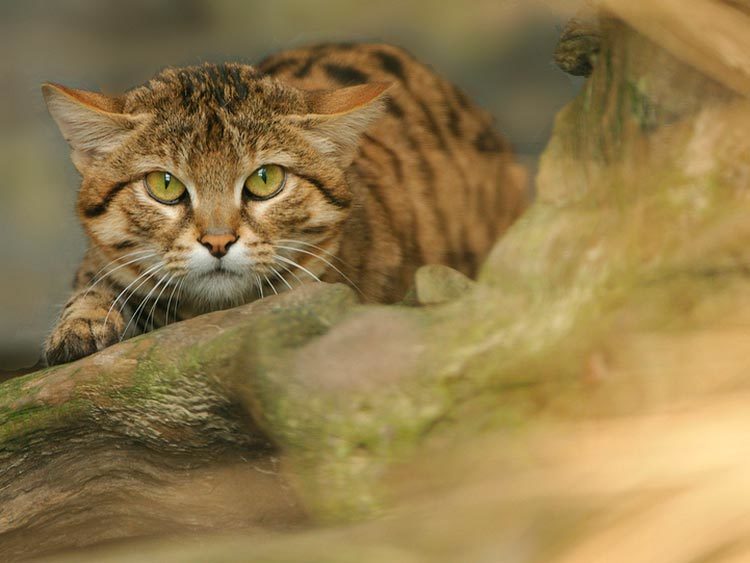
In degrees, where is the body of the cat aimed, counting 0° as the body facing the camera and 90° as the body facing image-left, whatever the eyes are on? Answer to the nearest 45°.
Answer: approximately 45°
